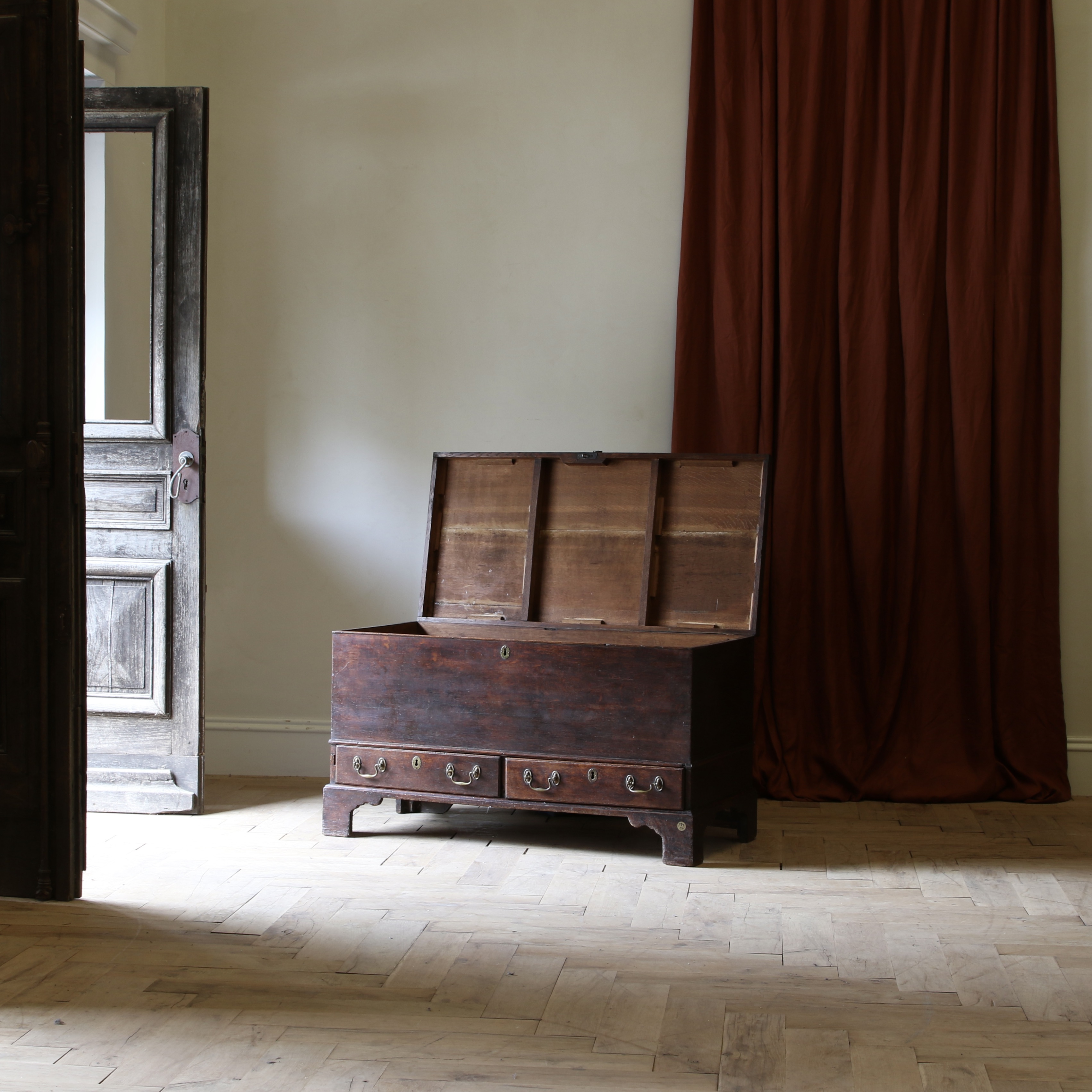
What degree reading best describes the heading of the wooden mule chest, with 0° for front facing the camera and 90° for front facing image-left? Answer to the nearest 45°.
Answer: approximately 45°

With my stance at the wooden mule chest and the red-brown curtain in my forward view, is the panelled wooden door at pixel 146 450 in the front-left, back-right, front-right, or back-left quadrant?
back-left

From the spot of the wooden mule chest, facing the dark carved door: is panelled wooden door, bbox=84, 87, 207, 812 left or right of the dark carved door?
right

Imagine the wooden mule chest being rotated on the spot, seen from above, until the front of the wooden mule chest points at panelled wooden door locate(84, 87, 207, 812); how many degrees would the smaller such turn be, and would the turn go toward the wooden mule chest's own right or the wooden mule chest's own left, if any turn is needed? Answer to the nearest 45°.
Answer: approximately 45° to the wooden mule chest's own right

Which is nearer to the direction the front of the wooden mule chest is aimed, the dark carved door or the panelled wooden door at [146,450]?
the dark carved door
